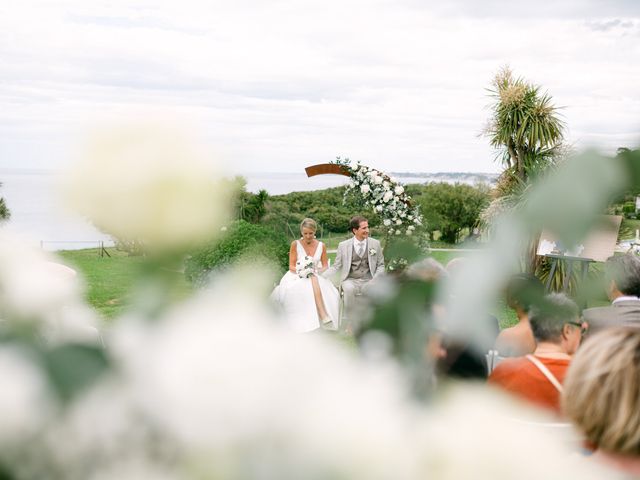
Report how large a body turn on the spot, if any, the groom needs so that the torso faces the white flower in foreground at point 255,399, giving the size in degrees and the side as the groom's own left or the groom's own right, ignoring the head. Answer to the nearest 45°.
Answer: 0° — they already face it

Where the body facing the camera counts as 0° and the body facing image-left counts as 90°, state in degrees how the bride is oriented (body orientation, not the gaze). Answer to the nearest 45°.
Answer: approximately 0°

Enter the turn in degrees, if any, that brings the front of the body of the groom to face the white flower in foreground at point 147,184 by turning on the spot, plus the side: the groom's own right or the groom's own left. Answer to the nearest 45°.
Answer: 0° — they already face it

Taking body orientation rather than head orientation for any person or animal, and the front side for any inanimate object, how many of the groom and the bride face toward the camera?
2

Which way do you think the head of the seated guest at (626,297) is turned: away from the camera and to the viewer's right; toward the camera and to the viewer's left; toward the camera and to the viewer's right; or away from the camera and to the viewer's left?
away from the camera and to the viewer's left

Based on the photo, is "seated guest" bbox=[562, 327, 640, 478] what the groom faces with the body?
yes
